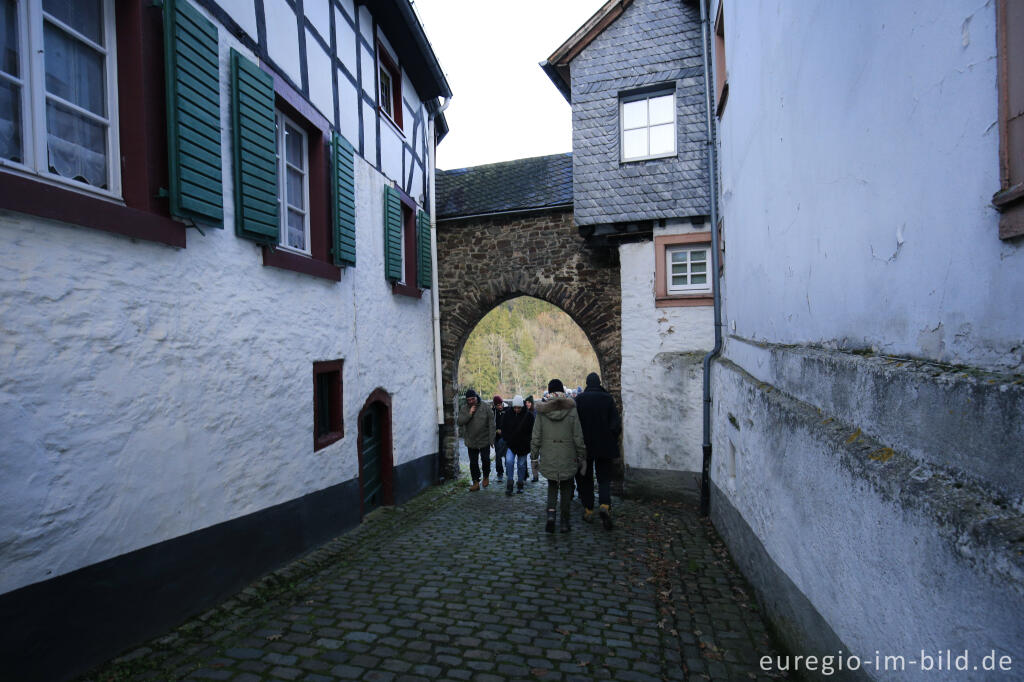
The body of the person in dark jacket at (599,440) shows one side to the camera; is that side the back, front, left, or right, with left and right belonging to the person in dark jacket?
back

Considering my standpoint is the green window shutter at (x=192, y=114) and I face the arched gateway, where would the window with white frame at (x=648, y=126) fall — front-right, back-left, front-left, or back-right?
front-right

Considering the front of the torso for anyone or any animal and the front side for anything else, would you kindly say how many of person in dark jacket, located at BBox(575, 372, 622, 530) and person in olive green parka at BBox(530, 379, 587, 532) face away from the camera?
2

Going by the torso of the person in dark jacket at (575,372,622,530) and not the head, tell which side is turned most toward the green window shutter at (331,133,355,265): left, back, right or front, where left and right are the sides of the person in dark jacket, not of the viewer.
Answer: left

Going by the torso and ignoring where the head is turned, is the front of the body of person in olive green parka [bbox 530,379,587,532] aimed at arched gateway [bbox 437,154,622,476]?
yes

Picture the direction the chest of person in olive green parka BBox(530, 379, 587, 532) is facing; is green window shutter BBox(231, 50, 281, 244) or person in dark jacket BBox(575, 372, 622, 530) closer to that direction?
the person in dark jacket

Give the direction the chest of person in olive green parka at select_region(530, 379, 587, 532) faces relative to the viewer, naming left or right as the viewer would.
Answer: facing away from the viewer

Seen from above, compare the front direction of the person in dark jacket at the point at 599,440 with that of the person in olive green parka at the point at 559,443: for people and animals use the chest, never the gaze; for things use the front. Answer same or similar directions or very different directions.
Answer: same or similar directions
